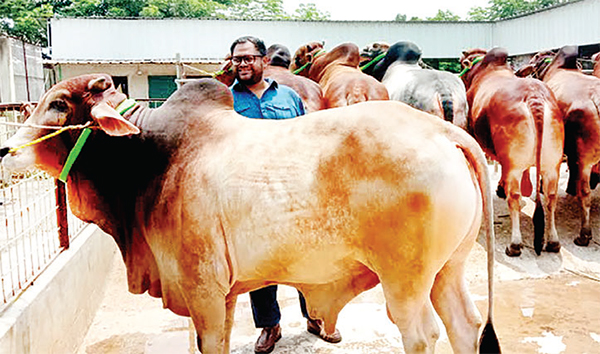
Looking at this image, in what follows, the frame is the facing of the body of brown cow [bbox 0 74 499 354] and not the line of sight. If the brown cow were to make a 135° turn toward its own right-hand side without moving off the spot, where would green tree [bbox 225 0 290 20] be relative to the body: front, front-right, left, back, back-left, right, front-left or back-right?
front-left

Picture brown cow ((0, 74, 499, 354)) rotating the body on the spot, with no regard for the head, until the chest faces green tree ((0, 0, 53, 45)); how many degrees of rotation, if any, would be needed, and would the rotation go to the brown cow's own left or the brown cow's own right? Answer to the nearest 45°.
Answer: approximately 90° to the brown cow's own right

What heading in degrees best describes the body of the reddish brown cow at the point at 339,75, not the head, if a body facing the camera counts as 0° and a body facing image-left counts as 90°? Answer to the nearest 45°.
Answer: approximately 135°

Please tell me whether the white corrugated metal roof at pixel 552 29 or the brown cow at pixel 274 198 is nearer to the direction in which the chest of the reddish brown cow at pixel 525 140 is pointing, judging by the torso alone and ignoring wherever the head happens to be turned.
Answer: the white corrugated metal roof

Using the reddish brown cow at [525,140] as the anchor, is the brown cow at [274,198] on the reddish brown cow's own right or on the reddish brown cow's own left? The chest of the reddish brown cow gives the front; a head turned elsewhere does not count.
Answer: on the reddish brown cow's own left

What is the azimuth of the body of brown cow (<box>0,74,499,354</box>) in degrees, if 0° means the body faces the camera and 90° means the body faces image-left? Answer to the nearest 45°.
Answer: approximately 90°

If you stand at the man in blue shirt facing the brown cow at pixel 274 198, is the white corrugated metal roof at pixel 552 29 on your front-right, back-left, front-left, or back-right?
back-left

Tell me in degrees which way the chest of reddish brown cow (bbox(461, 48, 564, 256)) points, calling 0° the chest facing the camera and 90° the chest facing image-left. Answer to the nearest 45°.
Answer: approximately 135°

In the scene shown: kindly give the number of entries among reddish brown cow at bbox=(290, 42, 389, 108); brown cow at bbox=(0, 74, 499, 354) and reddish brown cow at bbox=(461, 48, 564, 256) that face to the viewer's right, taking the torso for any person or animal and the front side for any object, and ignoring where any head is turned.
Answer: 0

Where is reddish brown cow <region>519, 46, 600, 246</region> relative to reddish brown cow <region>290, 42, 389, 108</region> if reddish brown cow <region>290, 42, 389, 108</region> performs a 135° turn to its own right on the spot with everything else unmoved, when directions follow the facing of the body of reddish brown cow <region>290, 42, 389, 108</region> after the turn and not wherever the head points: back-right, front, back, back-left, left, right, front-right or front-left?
front

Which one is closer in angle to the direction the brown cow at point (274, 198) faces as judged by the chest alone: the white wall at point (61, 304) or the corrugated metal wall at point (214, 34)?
the white wall

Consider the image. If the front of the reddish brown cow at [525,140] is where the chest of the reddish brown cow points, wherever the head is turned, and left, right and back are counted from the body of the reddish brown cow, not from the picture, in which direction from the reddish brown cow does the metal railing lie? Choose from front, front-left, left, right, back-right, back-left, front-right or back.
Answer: left

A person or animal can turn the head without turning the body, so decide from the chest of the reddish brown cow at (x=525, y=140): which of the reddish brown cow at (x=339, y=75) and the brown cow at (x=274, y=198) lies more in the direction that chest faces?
the reddish brown cow

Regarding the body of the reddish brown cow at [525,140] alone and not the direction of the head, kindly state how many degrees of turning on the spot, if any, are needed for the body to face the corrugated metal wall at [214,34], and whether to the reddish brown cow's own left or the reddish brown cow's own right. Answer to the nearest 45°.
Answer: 0° — it already faces it

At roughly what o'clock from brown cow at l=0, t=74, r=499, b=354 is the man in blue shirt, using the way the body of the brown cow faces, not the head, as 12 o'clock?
The man in blue shirt is roughly at 3 o'clock from the brown cow.

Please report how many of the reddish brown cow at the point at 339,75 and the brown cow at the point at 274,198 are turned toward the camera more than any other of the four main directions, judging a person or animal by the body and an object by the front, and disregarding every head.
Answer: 0

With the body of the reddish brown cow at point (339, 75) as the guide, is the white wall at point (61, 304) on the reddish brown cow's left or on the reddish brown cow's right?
on the reddish brown cow's left
